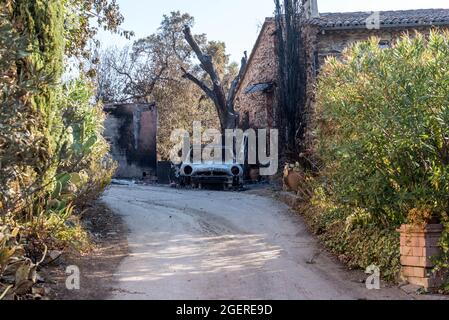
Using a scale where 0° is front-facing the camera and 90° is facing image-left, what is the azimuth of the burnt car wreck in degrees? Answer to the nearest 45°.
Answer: approximately 0°

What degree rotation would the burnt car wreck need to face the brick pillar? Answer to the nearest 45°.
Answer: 0° — it already faces it
